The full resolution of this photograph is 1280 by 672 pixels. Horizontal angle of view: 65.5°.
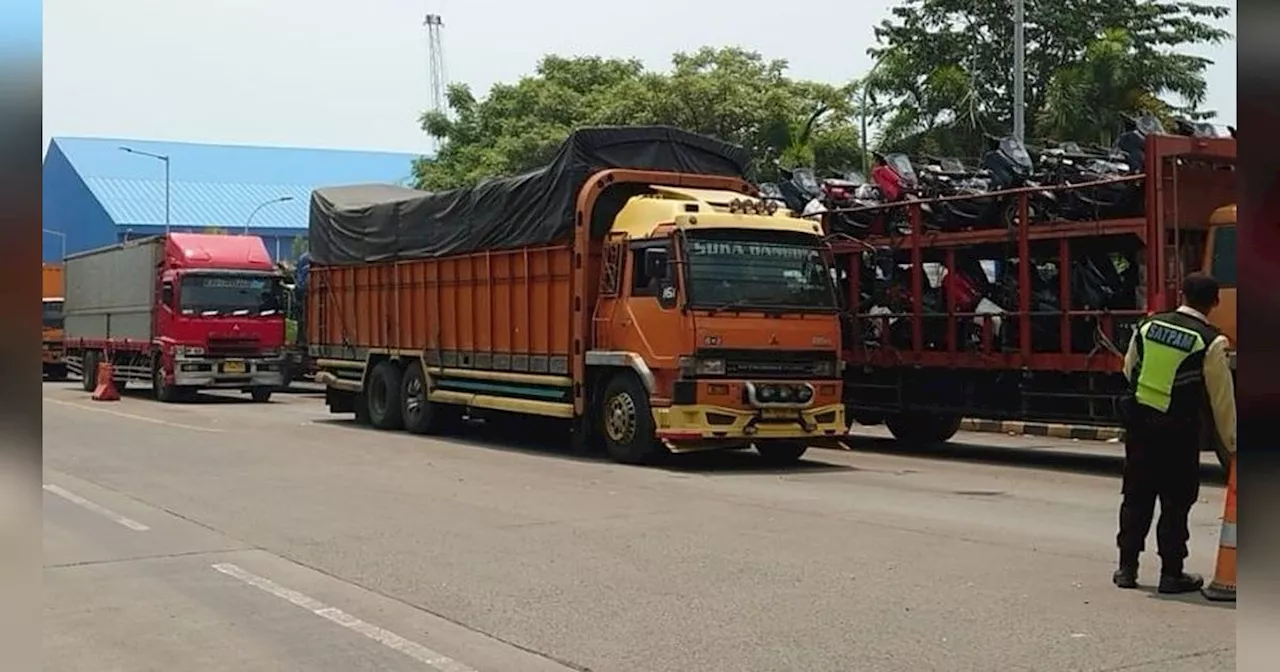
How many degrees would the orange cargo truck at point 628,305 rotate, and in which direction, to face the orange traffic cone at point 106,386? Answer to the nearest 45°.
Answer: approximately 180°

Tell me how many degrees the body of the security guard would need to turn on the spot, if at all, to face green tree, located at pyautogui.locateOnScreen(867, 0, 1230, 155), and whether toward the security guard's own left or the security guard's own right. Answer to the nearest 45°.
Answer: approximately 45° to the security guard's own left

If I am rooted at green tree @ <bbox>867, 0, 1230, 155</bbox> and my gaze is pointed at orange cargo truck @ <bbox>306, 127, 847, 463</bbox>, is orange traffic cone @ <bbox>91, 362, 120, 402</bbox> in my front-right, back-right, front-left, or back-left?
front-right

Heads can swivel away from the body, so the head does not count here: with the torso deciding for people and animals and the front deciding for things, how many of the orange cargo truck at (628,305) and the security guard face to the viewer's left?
0

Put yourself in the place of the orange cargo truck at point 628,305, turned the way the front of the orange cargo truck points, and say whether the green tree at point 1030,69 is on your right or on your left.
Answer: on your left

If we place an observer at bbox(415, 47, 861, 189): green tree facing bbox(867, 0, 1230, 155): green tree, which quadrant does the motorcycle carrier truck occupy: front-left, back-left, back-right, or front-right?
front-right

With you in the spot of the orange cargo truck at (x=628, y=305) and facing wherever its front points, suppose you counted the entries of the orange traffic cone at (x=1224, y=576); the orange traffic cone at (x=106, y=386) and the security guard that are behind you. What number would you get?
1

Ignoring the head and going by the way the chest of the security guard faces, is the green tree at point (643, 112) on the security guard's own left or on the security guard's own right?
on the security guard's own left

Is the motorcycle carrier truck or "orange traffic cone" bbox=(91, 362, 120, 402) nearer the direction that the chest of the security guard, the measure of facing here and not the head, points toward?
the motorcycle carrier truck

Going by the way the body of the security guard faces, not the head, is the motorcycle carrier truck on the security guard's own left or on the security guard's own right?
on the security guard's own left

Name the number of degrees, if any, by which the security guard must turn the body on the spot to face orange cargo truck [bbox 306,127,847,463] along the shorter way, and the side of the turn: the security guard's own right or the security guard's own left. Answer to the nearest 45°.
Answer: approximately 90° to the security guard's own left

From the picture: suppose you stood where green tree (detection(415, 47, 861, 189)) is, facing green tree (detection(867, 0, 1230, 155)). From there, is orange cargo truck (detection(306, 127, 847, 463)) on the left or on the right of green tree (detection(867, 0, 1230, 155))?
right

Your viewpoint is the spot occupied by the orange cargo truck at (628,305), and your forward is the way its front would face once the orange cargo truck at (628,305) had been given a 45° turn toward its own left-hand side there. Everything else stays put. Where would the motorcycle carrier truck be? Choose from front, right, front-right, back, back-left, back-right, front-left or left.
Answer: front

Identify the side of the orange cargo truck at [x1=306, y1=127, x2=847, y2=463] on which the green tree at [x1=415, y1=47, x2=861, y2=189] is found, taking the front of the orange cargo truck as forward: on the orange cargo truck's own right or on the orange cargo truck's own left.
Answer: on the orange cargo truck's own left

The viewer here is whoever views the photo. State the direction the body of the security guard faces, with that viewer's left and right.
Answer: facing away from the viewer and to the right of the viewer

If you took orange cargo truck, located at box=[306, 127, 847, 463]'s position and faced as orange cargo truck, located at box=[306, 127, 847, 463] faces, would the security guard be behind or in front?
in front
